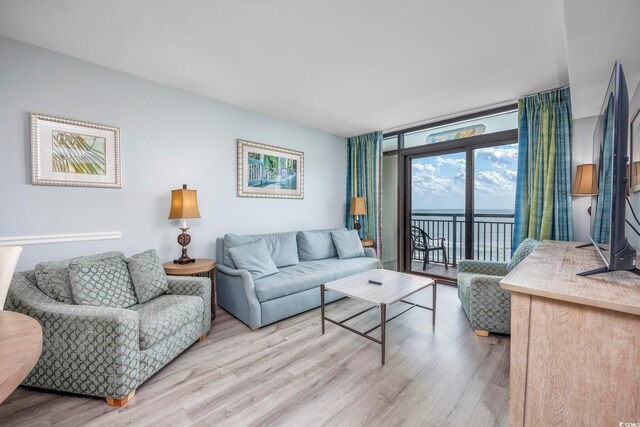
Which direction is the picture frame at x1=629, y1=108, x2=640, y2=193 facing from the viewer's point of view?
to the viewer's left

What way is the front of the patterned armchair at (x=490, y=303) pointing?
to the viewer's left

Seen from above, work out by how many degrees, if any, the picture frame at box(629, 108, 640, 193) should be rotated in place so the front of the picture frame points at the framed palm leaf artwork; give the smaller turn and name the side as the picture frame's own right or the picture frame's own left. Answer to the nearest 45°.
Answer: approximately 45° to the picture frame's own left

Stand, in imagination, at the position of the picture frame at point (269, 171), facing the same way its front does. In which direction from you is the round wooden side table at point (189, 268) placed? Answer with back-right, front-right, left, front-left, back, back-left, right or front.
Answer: right

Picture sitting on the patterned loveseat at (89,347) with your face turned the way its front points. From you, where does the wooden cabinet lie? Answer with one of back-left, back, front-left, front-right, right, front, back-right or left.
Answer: front

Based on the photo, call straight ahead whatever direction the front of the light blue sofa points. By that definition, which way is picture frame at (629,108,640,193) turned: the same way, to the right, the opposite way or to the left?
the opposite way

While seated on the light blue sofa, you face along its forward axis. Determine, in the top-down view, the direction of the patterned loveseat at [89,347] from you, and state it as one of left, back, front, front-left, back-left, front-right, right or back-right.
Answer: right

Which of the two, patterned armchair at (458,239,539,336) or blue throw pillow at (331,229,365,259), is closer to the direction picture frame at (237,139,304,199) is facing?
the patterned armchair

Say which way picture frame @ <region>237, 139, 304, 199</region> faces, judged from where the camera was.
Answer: facing the viewer and to the right of the viewer

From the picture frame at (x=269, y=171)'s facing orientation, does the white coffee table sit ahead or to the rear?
ahead

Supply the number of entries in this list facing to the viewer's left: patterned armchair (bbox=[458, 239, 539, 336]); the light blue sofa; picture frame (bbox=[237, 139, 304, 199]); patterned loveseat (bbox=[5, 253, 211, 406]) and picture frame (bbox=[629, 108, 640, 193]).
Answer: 2

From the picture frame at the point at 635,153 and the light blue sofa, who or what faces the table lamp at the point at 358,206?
the picture frame

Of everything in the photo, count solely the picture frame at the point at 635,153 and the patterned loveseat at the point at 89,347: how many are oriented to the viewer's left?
1

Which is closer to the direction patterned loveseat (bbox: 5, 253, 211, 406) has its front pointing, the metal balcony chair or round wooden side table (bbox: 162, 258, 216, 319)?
the metal balcony chair
